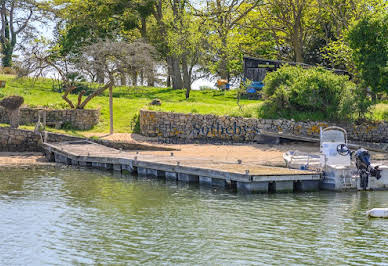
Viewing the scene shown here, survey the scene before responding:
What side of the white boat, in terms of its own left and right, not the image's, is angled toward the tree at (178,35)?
front

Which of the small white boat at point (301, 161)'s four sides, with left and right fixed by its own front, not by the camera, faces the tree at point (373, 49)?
right

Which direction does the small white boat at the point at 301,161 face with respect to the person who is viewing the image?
facing to the left of the viewer

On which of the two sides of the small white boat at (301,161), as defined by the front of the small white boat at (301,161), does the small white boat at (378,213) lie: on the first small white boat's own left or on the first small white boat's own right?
on the first small white boat's own left

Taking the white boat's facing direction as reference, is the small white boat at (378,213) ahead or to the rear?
to the rear

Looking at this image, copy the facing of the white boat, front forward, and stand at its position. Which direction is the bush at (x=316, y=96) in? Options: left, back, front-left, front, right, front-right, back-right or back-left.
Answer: front-right

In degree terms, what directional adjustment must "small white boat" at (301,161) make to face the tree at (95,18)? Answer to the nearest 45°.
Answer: approximately 45° to its right

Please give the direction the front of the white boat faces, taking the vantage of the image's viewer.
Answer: facing away from the viewer and to the left of the viewer

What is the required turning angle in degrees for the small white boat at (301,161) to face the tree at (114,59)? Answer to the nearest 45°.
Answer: approximately 45° to its right

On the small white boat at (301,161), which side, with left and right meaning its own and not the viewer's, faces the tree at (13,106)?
front
